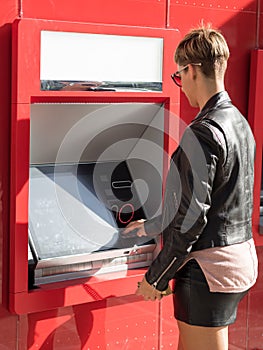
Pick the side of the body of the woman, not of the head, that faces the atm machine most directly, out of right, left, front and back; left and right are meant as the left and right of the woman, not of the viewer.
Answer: front

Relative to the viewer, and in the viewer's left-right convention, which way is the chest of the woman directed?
facing away from the viewer and to the left of the viewer

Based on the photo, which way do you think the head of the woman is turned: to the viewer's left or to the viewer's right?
to the viewer's left

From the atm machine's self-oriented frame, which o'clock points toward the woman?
The woman is roughly at 12 o'clock from the atm machine.

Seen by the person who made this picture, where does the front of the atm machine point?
facing the viewer and to the right of the viewer

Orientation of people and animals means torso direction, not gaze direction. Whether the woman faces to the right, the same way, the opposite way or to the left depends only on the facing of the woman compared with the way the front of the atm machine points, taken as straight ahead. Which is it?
the opposite way
